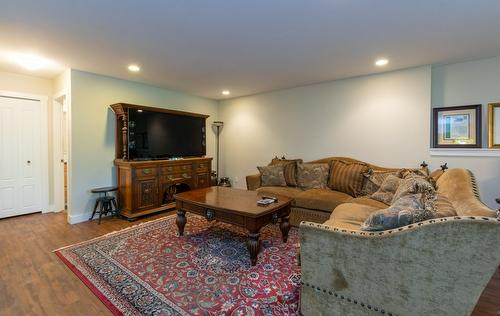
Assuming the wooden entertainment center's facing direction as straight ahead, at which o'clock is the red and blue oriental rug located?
The red and blue oriental rug is roughly at 1 o'clock from the wooden entertainment center.

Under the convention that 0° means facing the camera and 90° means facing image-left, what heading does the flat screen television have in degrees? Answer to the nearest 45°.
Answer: approximately 315°

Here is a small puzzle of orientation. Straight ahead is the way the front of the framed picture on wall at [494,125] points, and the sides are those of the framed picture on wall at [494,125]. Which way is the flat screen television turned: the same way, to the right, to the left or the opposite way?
to the left
